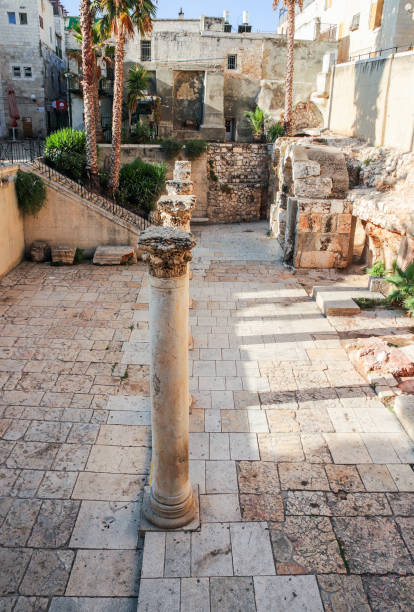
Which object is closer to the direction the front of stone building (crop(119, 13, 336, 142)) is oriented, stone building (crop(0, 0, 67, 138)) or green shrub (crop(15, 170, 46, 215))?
the green shrub

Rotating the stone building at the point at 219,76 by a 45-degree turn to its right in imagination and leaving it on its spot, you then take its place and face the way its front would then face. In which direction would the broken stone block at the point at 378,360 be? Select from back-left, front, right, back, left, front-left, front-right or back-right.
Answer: front-left

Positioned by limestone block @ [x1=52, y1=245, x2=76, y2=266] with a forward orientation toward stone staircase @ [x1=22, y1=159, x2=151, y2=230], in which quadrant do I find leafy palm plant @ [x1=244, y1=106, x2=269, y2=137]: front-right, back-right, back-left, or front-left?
front-right

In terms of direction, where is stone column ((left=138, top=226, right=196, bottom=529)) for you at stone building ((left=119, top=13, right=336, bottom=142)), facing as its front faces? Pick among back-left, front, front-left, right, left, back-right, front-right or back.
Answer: front

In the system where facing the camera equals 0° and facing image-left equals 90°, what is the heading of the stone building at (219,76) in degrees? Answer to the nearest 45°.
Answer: approximately 0°

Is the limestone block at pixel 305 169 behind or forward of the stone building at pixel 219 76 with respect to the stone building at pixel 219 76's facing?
forward

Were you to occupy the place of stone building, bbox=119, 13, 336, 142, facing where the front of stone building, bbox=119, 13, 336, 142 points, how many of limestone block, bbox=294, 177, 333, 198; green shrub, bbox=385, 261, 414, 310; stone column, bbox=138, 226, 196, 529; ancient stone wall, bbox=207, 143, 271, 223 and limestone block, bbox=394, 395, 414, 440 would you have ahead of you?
5

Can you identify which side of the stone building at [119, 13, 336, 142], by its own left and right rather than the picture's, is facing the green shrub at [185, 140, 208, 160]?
front

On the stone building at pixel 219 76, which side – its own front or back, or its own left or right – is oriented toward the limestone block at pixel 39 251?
front

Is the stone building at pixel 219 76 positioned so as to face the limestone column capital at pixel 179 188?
yes

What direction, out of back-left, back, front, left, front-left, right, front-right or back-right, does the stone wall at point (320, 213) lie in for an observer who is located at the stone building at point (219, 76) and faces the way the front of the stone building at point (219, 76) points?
front

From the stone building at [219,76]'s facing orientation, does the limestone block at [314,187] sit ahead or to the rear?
ahead

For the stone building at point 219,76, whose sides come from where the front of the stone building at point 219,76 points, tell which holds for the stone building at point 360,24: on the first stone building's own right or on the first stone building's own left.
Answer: on the first stone building's own left
